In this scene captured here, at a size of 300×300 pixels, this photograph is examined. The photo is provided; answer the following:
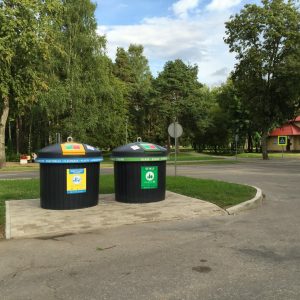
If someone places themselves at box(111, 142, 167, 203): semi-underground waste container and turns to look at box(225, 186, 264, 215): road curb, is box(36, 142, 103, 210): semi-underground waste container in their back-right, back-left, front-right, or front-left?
back-right

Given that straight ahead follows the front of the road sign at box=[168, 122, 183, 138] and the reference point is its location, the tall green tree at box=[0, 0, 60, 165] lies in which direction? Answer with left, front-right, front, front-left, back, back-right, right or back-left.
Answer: front-left

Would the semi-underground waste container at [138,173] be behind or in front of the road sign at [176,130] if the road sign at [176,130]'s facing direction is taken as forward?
behind

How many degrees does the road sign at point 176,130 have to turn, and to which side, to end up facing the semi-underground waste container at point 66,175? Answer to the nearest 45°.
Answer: approximately 180°

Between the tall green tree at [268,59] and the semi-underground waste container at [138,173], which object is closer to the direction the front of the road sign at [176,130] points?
the tall green tree

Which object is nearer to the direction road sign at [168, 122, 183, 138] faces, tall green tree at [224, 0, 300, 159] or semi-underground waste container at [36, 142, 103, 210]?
the tall green tree

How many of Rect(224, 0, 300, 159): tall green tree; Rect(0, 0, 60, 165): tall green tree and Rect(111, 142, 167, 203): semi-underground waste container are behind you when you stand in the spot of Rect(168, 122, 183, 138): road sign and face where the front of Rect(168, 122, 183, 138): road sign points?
1

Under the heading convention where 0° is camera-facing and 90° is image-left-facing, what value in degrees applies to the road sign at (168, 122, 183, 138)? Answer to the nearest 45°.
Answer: approximately 180°

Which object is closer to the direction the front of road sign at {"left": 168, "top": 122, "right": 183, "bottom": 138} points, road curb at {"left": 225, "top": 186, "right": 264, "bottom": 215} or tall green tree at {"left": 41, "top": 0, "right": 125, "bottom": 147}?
the tall green tree

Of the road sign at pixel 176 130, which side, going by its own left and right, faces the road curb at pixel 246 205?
back
